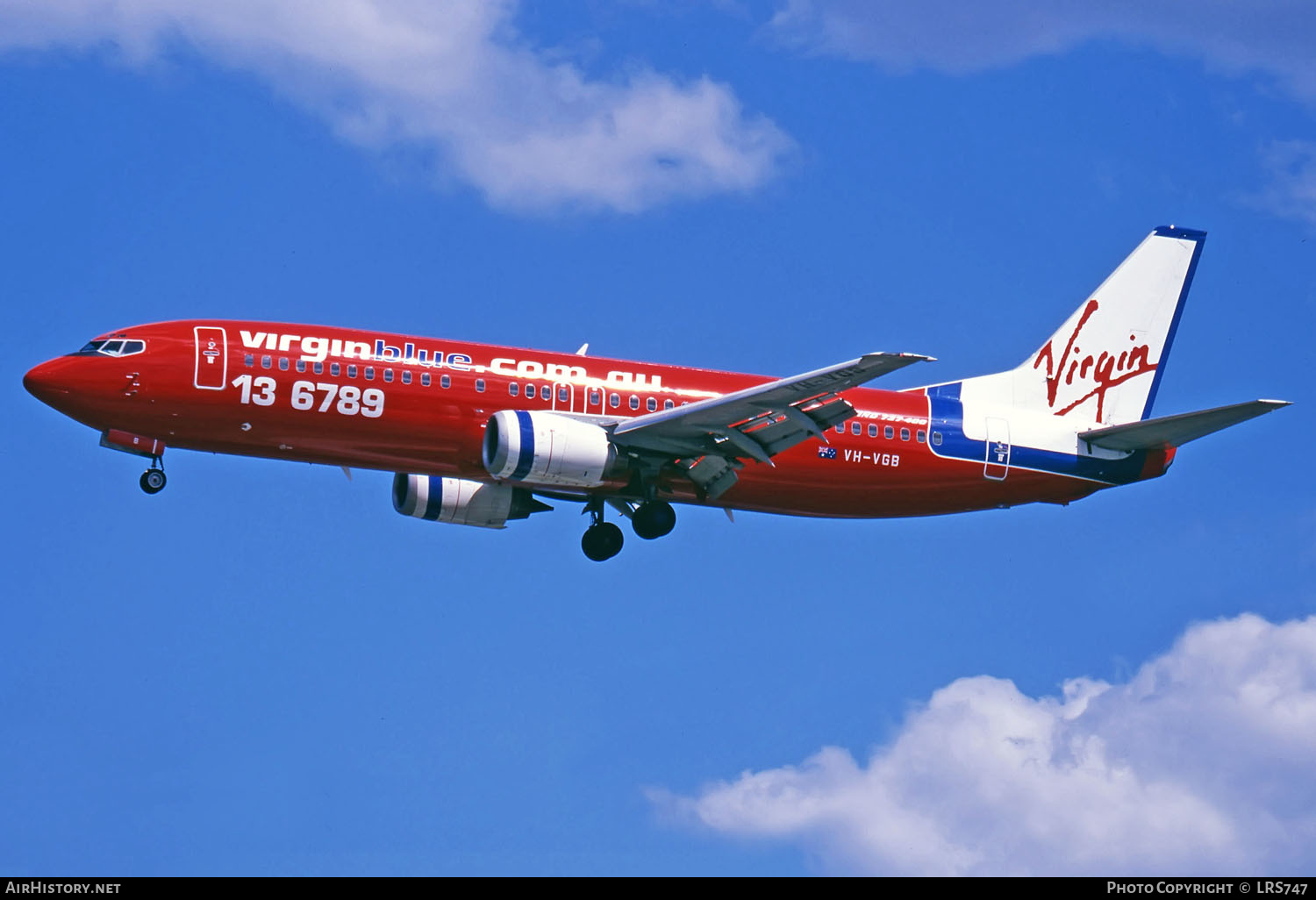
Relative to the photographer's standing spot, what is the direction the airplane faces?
facing to the left of the viewer
